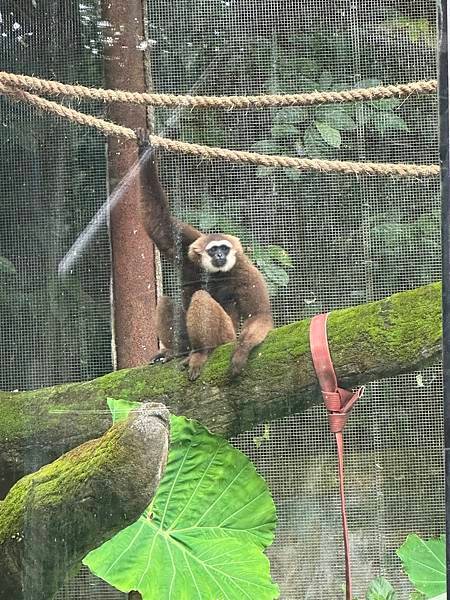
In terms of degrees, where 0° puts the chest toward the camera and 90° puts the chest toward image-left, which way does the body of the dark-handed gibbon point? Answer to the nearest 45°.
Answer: approximately 45°

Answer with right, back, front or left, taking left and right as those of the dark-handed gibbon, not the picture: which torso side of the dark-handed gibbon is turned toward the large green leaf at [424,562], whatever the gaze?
left
